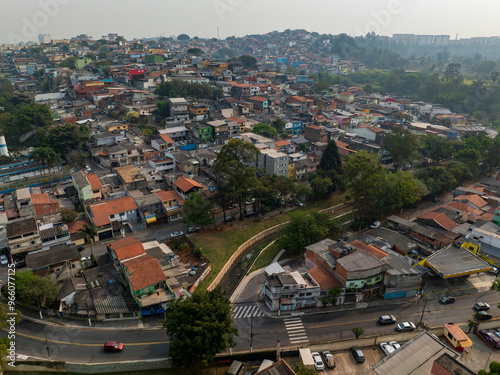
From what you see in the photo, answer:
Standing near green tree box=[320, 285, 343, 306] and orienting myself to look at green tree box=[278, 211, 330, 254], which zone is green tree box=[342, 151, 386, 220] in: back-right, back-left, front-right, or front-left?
front-right

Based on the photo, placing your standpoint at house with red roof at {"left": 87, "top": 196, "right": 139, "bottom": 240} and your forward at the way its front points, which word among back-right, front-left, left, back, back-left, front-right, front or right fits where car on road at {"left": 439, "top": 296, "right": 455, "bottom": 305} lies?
front

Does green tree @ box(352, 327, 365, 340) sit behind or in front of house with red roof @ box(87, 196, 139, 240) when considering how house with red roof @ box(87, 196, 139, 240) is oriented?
in front

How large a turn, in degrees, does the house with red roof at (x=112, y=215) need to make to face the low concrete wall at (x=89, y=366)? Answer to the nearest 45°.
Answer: approximately 45° to its right

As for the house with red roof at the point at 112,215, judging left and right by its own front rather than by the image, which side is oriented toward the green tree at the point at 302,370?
front

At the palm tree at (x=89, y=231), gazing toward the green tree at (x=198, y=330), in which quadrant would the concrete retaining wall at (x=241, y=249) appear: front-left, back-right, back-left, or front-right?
front-left

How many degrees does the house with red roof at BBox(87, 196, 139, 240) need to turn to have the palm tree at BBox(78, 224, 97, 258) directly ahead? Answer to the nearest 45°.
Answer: approximately 90° to its right

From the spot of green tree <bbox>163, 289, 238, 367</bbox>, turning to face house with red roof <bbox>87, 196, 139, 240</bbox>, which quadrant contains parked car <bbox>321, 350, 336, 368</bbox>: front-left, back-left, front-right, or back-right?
back-right

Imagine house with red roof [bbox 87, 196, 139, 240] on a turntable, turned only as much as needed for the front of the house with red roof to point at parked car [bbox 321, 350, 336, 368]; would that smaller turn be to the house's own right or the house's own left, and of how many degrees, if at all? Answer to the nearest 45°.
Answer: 0° — it already faces it

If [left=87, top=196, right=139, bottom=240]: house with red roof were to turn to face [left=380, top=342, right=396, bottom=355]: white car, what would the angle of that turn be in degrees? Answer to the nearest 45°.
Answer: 0° — it already faces it

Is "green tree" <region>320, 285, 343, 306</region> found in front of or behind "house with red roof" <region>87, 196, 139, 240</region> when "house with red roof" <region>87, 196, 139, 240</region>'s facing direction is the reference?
in front
